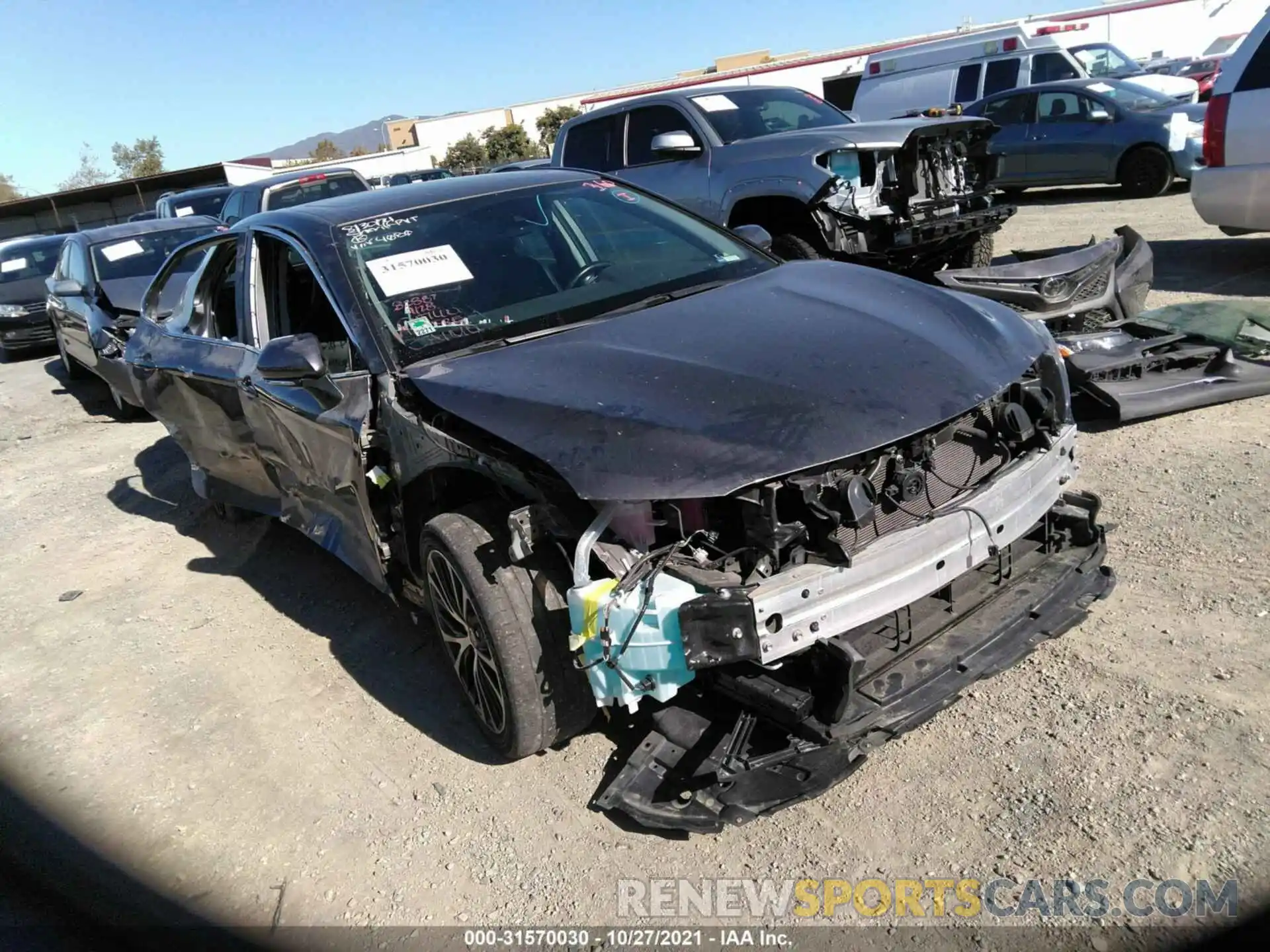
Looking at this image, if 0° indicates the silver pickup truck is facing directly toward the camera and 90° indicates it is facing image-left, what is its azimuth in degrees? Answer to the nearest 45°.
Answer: approximately 315°

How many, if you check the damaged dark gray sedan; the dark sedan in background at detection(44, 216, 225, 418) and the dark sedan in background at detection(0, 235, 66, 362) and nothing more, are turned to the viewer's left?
0

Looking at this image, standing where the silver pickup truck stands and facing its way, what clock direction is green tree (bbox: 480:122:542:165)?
The green tree is roughly at 7 o'clock from the silver pickup truck.

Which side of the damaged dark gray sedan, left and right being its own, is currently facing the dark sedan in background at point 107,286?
back

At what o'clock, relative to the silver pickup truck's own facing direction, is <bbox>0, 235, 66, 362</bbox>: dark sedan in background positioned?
The dark sedan in background is roughly at 5 o'clock from the silver pickup truck.

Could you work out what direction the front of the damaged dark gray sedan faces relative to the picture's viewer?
facing the viewer and to the right of the viewer

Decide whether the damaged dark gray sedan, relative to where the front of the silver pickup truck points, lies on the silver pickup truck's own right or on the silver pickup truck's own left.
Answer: on the silver pickup truck's own right

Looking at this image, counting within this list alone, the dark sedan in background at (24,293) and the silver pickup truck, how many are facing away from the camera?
0

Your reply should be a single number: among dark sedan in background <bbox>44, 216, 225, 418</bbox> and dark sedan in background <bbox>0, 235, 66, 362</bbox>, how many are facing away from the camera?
0

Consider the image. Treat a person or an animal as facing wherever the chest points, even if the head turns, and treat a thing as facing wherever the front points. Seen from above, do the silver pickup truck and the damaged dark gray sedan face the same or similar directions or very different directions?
same or similar directions

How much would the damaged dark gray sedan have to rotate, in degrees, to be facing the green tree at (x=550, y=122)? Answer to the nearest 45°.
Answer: approximately 135° to its left

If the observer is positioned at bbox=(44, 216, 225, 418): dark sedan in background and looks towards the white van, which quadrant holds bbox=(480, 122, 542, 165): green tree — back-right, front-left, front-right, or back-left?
front-left

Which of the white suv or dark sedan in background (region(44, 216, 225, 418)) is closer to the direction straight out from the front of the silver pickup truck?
the white suv
